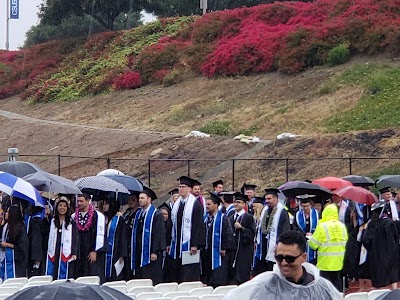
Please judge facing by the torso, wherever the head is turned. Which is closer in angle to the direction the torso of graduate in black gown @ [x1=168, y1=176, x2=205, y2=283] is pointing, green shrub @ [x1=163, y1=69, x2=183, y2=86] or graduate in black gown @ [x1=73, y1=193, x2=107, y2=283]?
the graduate in black gown

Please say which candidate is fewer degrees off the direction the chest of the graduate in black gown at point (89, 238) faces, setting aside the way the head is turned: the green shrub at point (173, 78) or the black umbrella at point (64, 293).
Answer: the black umbrella

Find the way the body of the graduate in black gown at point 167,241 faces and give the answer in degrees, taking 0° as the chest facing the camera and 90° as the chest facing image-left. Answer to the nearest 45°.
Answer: approximately 45°
